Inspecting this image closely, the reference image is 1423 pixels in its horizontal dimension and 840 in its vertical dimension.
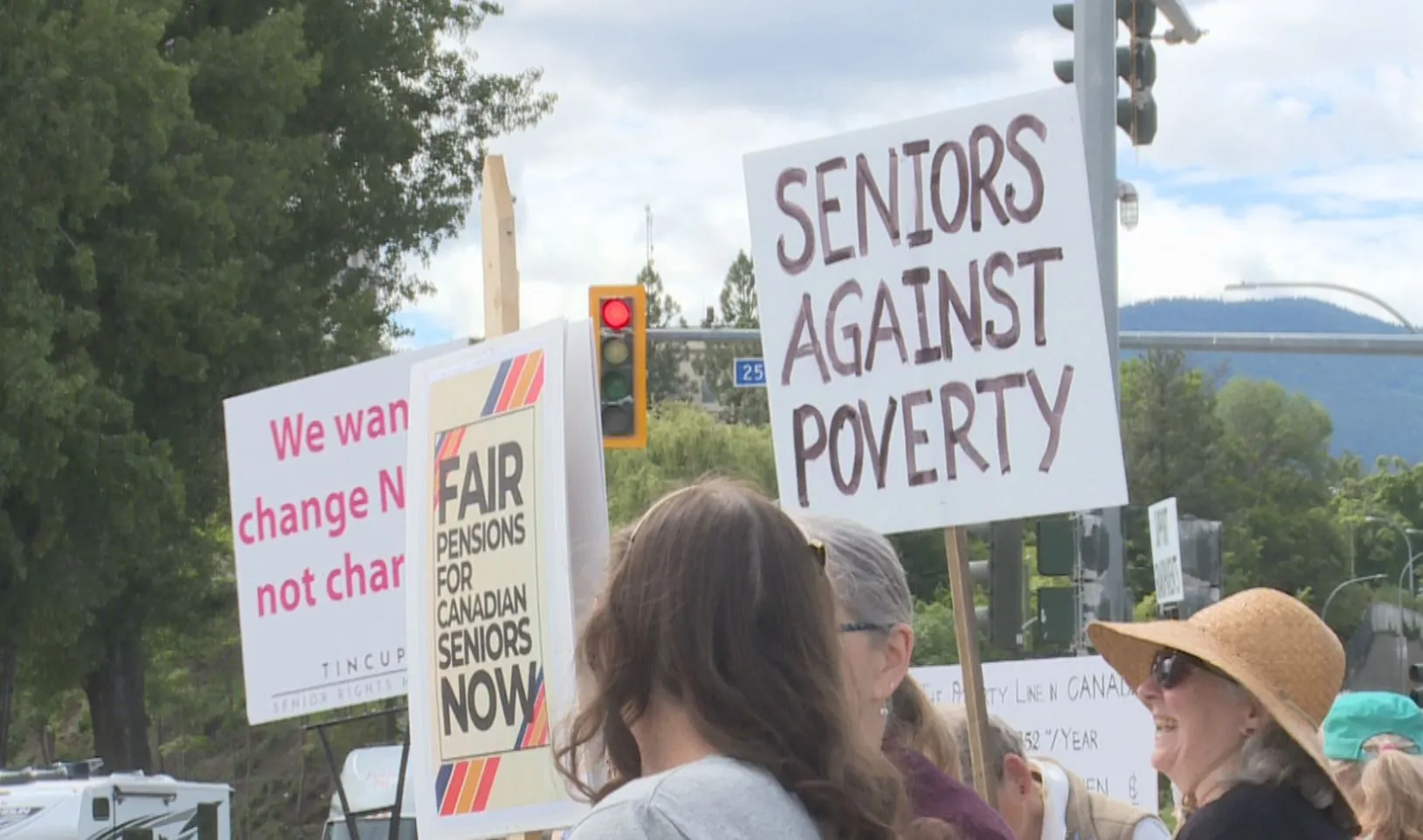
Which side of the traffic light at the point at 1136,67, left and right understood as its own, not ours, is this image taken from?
left

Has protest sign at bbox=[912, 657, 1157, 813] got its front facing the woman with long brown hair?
yes

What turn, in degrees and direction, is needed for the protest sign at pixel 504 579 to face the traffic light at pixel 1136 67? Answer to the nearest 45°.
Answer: approximately 180°

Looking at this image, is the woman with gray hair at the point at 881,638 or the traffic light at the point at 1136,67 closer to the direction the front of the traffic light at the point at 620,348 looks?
the woman with gray hair

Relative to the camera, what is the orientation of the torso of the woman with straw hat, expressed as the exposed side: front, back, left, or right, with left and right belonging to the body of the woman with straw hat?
left

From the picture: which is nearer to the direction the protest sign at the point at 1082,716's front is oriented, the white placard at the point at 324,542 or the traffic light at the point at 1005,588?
the white placard

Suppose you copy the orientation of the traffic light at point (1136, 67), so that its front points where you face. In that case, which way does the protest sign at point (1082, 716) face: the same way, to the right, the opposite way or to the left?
to the left

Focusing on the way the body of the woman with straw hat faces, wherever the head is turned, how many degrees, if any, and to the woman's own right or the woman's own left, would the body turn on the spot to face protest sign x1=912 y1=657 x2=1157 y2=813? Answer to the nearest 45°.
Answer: approximately 90° to the woman's own right

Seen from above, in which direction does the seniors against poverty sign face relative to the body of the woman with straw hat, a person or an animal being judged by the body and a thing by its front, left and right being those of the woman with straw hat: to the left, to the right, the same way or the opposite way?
to the left
